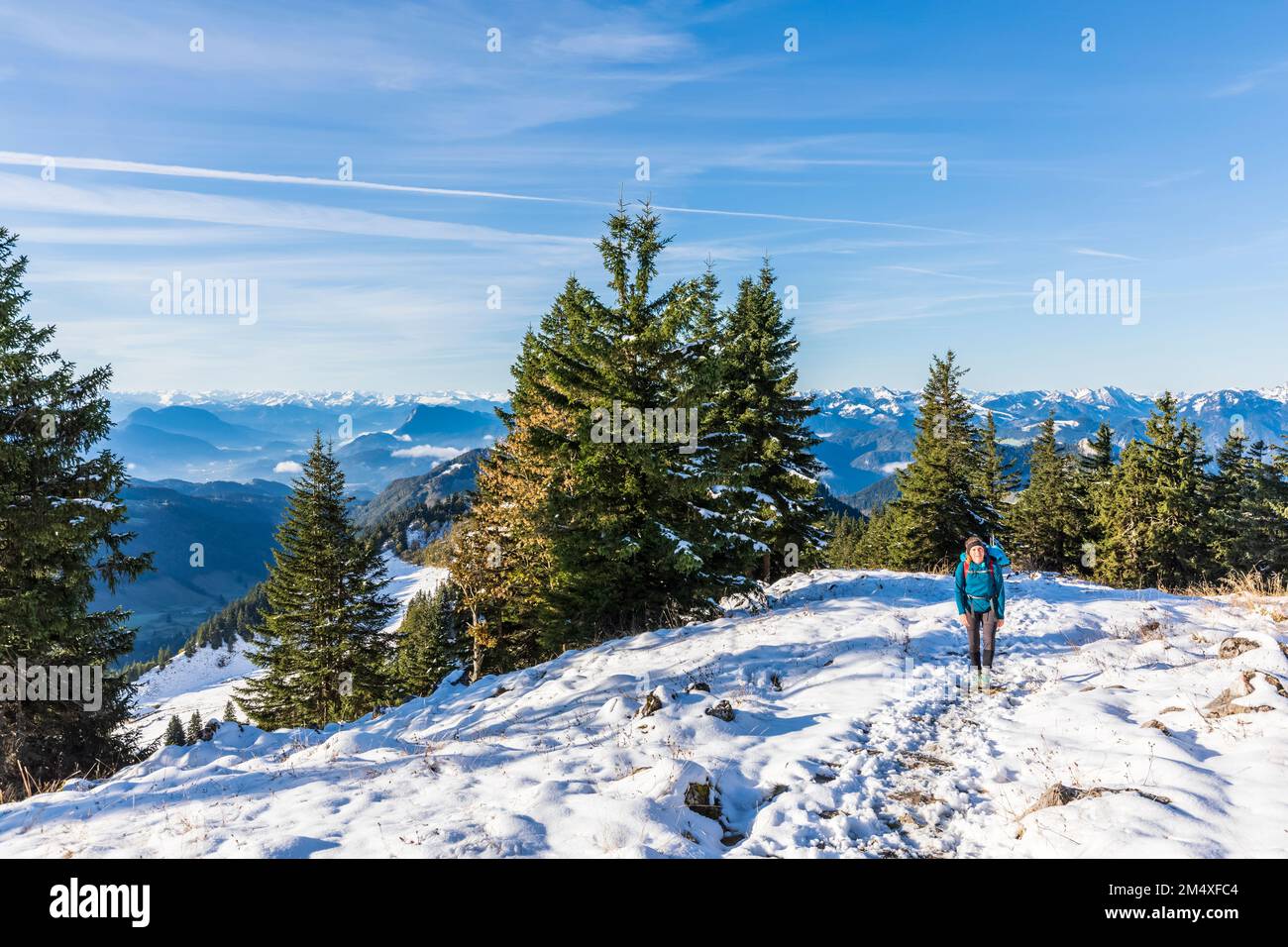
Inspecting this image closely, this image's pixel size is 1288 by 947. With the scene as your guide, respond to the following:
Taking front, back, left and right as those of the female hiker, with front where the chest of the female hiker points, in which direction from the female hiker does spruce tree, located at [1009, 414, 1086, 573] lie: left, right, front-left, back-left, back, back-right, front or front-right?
back

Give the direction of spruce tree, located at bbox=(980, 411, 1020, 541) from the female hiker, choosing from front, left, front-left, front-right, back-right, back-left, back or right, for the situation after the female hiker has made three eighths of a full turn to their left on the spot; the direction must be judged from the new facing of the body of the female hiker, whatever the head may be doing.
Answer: front-left

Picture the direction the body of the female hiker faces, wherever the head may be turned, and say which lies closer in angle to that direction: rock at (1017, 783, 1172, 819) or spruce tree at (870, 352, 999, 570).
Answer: the rock

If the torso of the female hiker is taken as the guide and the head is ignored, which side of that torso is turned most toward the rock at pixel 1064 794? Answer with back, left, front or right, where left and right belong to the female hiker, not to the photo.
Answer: front

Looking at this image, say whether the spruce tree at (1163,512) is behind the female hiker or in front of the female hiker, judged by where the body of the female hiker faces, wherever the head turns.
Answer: behind

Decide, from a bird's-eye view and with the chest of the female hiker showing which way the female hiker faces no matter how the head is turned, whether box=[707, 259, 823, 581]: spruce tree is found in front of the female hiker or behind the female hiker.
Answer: behind

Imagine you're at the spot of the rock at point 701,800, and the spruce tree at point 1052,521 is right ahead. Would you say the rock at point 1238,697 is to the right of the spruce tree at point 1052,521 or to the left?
right

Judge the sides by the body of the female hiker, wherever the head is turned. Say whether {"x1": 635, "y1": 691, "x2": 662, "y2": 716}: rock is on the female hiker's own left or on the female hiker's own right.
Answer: on the female hiker's own right

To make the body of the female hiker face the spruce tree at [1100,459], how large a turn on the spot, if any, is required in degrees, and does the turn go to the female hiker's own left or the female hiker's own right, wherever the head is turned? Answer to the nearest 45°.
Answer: approximately 180°

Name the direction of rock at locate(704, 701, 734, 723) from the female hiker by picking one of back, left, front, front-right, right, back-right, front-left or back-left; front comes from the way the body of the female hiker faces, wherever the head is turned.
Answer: front-right

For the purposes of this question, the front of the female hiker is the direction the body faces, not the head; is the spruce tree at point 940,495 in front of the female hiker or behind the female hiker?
behind

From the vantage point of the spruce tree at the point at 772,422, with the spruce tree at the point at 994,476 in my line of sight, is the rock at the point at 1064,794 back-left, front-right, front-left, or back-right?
back-right

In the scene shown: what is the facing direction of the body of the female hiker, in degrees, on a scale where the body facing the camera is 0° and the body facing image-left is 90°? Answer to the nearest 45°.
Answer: approximately 0°
